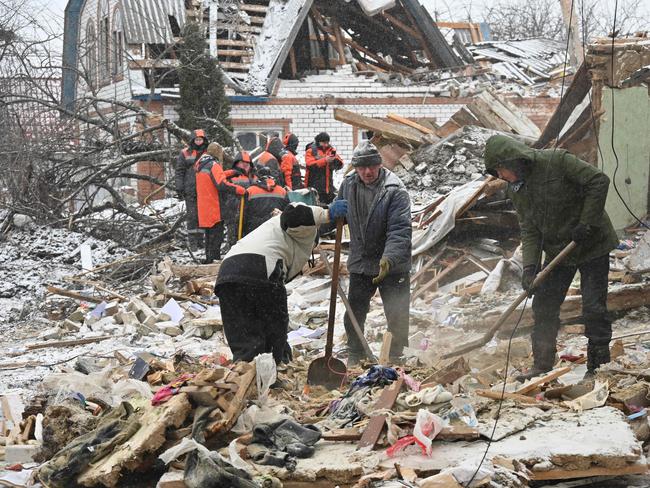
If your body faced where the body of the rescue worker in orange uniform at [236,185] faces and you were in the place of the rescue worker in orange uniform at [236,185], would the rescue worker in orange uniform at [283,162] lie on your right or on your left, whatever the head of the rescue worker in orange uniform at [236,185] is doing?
on your left

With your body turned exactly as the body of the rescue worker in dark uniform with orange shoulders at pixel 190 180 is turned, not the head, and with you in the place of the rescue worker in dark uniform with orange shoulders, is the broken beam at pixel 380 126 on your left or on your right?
on your left

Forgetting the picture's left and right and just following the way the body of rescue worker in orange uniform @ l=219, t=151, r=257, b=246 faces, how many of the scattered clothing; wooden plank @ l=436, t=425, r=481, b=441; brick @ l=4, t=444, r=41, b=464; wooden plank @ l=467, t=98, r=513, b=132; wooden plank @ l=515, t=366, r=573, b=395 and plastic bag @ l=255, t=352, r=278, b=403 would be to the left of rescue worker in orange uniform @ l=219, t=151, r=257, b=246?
1

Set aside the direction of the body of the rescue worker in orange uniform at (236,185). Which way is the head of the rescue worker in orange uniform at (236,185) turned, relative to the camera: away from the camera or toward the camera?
toward the camera

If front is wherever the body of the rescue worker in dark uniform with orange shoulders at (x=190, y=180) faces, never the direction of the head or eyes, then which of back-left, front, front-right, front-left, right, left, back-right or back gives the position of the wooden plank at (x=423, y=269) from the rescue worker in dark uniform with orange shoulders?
front

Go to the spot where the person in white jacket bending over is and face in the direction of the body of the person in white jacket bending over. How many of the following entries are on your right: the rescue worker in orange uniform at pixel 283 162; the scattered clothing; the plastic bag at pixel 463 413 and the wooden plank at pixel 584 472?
3

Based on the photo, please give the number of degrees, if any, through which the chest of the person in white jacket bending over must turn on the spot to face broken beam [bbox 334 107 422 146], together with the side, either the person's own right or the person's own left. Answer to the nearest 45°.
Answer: approximately 45° to the person's own left

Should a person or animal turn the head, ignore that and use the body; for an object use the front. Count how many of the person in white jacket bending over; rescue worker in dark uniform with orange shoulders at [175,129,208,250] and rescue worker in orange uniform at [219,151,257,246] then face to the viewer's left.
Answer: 0

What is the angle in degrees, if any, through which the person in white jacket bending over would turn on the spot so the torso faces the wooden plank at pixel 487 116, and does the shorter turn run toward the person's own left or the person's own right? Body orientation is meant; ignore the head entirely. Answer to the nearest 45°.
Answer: approximately 45° to the person's own left

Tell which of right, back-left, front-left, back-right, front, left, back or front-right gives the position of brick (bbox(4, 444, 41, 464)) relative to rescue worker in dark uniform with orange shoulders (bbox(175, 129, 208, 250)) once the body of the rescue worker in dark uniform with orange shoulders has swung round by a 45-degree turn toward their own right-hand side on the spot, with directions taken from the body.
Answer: front

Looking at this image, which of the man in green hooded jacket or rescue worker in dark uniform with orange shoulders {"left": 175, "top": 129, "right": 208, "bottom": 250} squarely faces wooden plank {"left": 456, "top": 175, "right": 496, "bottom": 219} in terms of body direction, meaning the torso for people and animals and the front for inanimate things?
the rescue worker in dark uniform with orange shoulders

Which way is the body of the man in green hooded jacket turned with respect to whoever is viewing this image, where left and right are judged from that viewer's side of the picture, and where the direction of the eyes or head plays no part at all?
facing the viewer and to the left of the viewer

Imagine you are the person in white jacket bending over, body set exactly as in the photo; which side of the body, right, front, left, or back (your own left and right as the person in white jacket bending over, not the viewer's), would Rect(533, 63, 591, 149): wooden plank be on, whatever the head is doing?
front

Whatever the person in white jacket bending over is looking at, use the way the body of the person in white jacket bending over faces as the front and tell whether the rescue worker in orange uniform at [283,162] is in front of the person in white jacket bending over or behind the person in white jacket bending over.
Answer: in front

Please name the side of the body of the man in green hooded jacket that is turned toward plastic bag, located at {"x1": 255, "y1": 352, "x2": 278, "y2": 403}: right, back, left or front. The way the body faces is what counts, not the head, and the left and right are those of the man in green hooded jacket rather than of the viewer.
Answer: front
